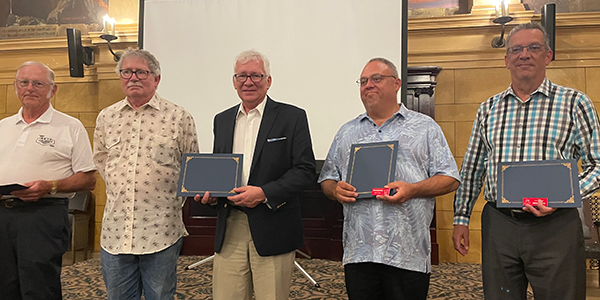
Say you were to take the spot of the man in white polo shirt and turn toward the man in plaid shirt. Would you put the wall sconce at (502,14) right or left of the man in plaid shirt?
left

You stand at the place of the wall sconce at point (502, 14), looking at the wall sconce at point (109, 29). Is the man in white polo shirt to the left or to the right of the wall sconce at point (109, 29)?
left

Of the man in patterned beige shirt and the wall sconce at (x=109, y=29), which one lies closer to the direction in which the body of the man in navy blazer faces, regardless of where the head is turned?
the man in patterned beige shirt

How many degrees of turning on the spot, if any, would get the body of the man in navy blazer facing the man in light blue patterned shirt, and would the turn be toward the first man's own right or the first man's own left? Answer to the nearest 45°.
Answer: approximately 135° to the first man's own left

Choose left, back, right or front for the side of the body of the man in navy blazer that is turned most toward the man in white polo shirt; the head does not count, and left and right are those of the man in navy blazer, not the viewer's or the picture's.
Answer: right

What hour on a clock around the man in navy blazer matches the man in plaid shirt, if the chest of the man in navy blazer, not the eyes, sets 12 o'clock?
The man in plaid shirt is roughly at 8 o'clock from the man in navy blazer.

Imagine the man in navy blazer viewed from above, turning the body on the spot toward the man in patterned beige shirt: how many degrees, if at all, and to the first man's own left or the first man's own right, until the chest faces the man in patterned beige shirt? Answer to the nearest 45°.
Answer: approximately 45° to the first man's own right

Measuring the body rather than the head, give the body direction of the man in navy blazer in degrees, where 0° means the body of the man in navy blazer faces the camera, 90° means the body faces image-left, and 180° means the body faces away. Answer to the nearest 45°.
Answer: approximately 45°

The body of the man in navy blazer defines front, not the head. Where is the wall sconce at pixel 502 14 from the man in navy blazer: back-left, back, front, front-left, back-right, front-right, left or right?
back

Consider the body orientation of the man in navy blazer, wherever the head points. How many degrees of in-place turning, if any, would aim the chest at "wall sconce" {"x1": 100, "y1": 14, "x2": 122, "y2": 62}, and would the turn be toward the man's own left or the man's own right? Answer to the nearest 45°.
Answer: approximately 90° to the man's own right
